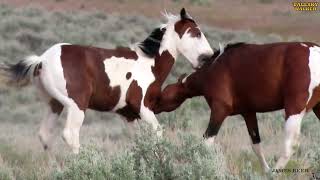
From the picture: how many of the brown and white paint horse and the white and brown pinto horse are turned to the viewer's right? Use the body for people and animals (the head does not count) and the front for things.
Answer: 1

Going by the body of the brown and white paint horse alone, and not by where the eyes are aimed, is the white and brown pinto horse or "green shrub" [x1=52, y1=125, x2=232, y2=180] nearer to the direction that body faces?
the white and brown pinto horse

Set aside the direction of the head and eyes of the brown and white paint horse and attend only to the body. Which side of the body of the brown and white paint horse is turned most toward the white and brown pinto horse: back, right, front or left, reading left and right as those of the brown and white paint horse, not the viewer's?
front

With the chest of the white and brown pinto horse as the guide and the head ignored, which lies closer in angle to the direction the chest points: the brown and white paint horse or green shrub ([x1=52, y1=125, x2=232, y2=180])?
the brown and white paint horse

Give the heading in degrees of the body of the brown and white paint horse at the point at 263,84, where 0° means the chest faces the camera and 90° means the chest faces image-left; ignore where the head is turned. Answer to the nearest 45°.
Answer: approximately 90°

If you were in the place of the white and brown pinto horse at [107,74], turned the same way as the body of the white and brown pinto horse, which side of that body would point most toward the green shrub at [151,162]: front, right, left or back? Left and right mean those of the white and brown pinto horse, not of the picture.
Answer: right

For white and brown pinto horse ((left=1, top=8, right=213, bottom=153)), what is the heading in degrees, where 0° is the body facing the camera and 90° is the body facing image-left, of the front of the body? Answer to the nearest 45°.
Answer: approximately 270°

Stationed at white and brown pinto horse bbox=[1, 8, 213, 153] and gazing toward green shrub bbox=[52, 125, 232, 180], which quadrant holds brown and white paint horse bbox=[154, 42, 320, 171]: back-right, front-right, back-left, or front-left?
front-left

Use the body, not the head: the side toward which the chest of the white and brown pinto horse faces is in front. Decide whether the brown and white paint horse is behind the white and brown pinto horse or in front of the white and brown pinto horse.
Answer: in front

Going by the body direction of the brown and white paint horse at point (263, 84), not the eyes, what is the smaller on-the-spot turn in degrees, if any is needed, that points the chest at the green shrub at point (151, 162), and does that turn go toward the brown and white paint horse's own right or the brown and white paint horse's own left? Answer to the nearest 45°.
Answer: approximately 45° to the brown and white paint horse's own left

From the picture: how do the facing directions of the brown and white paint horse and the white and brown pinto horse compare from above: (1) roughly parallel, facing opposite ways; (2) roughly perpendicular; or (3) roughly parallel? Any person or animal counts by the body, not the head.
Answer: roughly parallel, facing opposite ways
